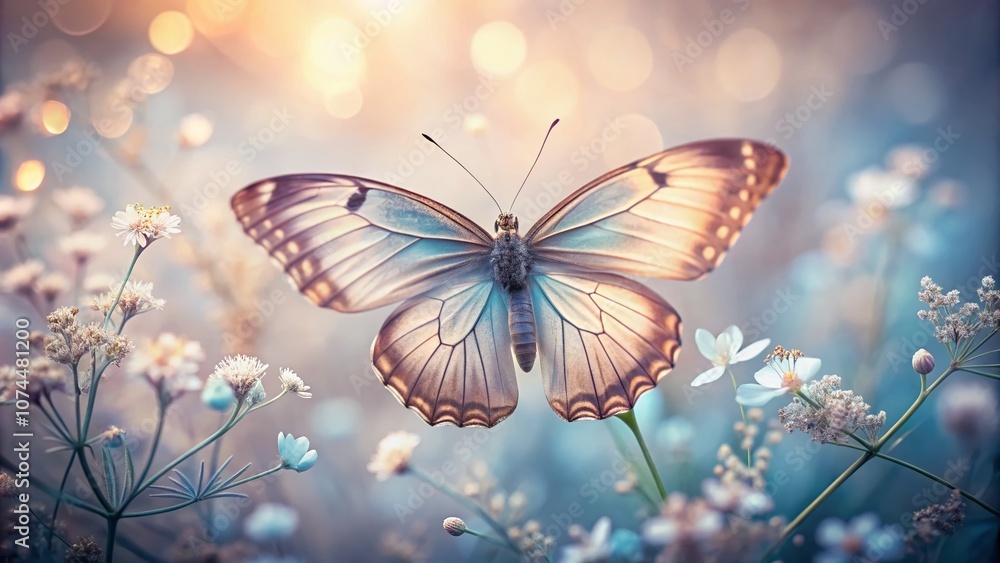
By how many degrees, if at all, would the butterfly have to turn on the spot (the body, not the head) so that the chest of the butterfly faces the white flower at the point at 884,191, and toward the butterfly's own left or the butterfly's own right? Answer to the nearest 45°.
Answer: approximately 45° to the butterfly's own right

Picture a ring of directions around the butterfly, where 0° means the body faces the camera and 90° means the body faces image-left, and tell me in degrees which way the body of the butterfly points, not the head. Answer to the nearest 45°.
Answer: approximately 180°
